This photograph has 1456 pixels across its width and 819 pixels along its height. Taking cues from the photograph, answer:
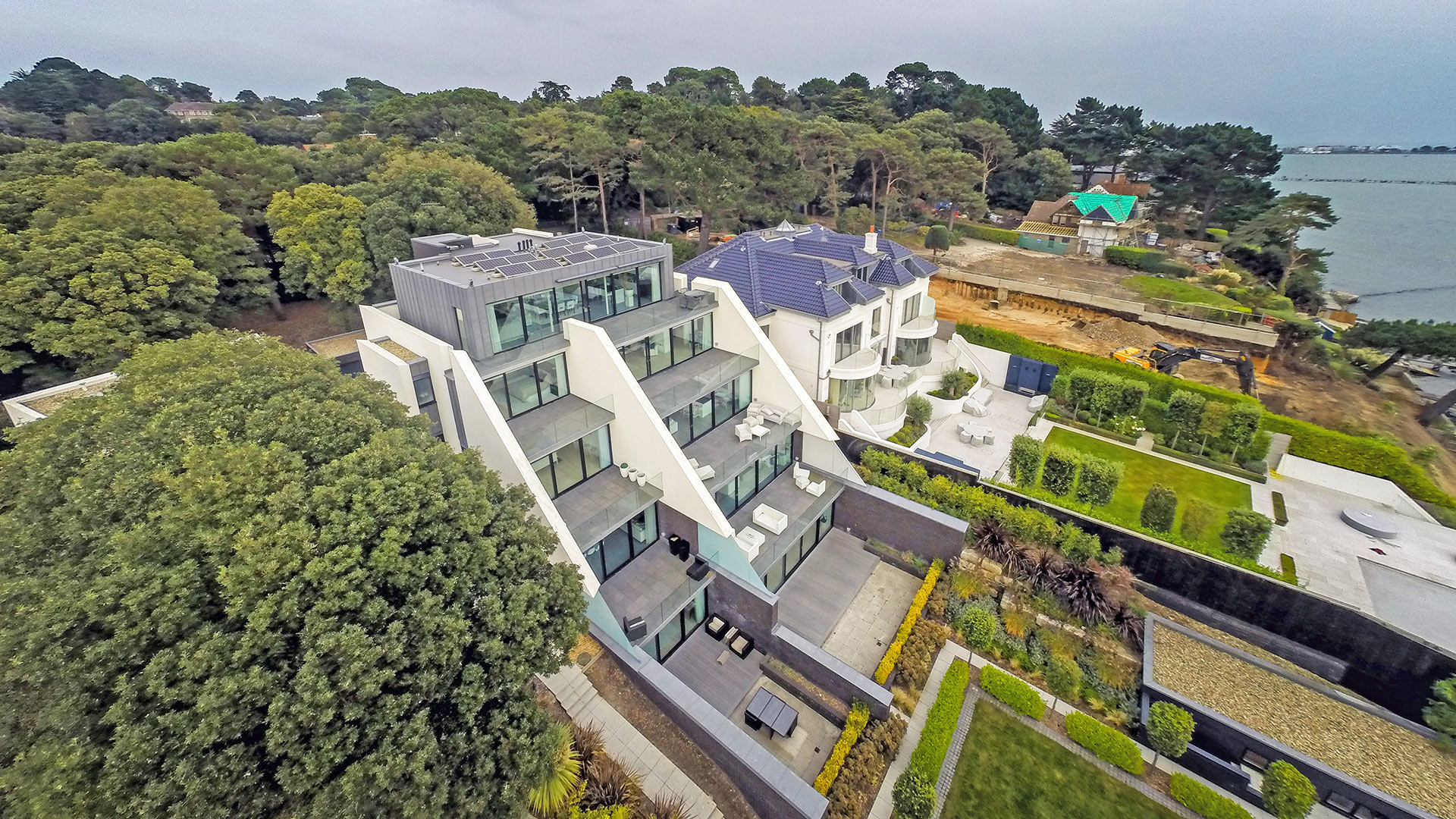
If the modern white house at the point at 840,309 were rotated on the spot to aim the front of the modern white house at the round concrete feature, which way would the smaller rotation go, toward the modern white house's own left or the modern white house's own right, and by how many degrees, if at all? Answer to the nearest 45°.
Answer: approximately 45° to the modern white house's own left

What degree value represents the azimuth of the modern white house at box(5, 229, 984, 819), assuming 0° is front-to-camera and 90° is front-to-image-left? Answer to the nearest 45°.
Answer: approximately 315°

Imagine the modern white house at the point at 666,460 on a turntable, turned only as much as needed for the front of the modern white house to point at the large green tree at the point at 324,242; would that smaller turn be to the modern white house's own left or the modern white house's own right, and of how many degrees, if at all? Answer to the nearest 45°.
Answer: approximately 180°

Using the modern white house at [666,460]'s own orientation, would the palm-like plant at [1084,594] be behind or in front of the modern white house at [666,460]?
in front

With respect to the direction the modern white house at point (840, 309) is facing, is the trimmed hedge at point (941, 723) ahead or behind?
ahead

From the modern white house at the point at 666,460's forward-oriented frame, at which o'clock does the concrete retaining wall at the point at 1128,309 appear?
The concrete retaining wall is roughly at 10 o'clock from the modern white house.

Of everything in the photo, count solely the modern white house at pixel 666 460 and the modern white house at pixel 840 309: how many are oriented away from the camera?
0

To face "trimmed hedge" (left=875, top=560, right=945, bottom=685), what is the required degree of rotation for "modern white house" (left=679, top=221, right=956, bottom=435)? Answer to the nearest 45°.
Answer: approximately 45° to its right

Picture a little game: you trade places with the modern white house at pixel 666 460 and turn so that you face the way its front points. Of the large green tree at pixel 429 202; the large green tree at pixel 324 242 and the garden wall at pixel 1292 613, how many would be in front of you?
1

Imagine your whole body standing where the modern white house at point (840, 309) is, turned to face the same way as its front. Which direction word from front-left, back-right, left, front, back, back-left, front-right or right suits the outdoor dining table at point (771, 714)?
front-right

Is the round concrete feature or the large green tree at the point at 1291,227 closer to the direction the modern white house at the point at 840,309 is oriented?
the round concrete feature

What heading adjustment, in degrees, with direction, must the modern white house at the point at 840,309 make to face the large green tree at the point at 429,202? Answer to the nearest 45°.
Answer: approximately 135° to its right

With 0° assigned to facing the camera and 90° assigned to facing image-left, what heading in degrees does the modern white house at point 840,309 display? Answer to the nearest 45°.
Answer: approximately 315°
